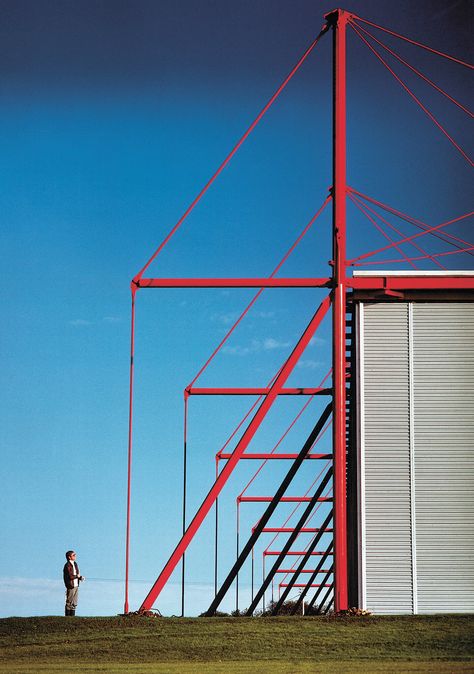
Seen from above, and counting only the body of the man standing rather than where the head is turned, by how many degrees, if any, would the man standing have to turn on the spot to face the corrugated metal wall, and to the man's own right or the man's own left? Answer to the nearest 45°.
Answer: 0° — they already face it

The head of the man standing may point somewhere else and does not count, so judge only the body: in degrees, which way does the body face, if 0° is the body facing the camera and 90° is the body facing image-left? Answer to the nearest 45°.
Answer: approximately 315°

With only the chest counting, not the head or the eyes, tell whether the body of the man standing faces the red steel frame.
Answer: yes
